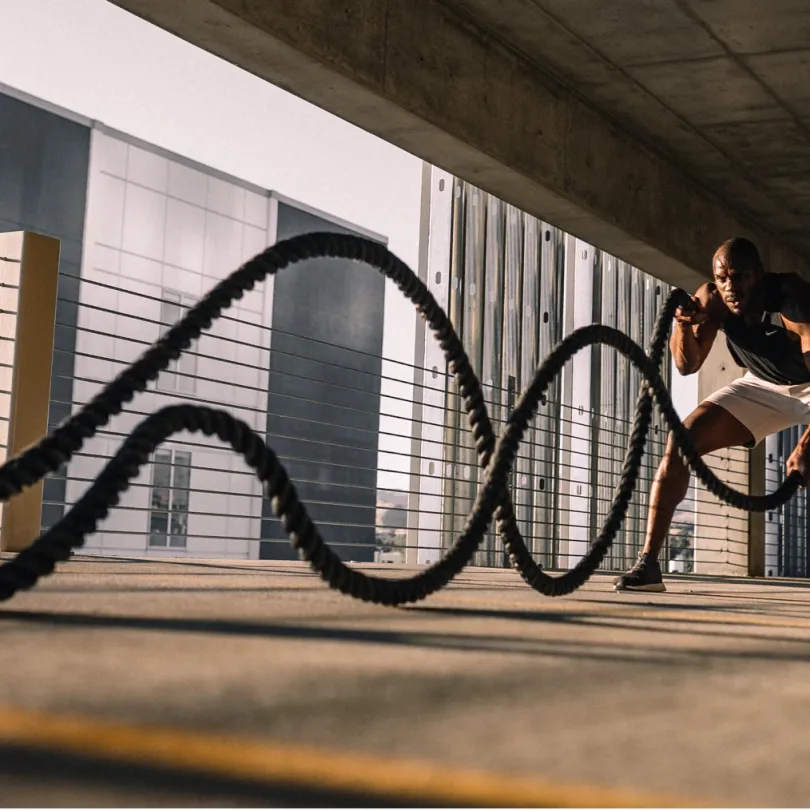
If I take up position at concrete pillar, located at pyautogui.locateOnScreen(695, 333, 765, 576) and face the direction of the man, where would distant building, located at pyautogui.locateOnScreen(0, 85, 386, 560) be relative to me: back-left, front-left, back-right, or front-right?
back-right

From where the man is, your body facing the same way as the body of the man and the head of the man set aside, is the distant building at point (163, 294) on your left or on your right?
on your right

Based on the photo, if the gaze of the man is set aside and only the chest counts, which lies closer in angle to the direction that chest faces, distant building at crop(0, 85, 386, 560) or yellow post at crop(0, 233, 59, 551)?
the yellow post

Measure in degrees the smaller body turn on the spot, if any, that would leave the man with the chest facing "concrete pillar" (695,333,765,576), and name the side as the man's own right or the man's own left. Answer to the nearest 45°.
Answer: approximately 135° to the man's own right

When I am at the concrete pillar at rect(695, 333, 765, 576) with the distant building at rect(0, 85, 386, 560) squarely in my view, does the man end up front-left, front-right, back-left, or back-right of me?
back-left

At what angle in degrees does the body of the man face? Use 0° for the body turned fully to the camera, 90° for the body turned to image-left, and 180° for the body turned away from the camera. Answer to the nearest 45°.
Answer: approximately 45°
